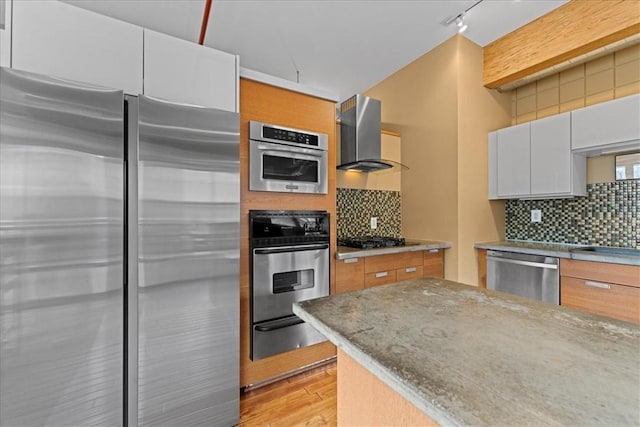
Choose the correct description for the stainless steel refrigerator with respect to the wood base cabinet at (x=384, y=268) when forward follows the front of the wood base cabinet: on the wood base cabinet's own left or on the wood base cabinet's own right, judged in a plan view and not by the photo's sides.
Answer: on the wood base cabinet's own right

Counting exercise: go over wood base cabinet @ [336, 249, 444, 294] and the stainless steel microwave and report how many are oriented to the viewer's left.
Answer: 0

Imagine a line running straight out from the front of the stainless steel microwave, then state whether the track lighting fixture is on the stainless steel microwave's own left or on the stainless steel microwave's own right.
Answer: on the stainless steel microwave's own left

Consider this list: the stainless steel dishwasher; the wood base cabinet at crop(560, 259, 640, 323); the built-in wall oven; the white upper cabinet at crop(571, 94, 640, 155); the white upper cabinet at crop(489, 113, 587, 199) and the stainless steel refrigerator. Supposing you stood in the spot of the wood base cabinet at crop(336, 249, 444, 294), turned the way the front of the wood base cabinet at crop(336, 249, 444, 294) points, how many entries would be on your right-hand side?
2

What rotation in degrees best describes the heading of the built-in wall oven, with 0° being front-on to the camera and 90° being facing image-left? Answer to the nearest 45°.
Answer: approximately 315°

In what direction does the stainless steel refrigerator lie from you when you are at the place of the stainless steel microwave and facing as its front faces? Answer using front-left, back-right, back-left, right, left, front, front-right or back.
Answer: right
